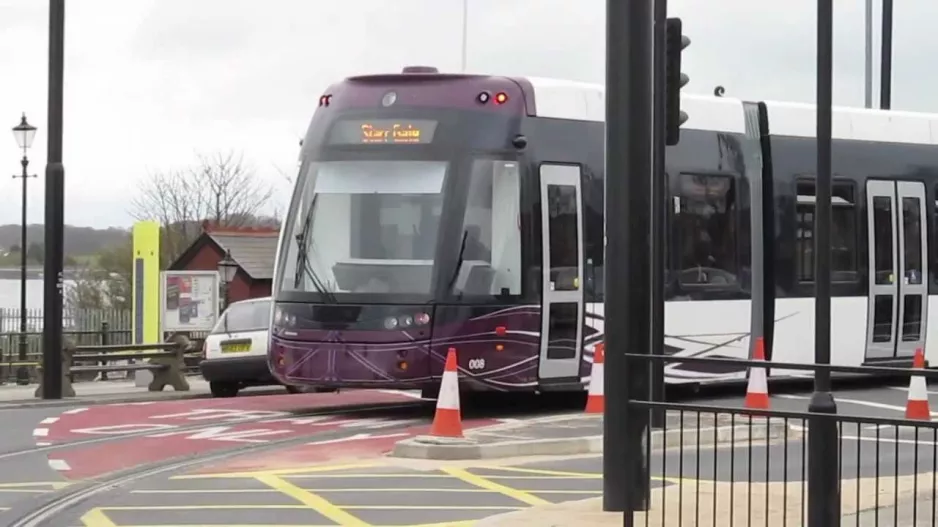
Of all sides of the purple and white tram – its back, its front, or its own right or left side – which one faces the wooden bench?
front

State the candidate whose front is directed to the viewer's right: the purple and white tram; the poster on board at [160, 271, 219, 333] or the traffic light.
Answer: the traffic light

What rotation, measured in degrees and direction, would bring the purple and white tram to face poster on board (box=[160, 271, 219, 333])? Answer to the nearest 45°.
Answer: approximately 90° to its right

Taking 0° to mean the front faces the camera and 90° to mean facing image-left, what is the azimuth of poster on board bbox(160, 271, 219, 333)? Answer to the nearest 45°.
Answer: approximately 0°

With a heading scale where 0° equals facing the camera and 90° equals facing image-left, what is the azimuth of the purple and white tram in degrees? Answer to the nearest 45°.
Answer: approximately 45°

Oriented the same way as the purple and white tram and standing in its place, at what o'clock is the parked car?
The parked car is roughly at 3 o'clock from the purple and white tram.

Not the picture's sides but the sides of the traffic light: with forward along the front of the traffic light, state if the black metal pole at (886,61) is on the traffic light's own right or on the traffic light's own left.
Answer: on the traffic light's own left

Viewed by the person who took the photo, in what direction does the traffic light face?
facing to the right of the viewer

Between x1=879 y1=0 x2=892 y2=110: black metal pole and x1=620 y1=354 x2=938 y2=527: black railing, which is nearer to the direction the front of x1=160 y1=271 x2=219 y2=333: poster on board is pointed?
the black railing

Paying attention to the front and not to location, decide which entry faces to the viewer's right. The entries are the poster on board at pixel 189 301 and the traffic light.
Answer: the traffic light

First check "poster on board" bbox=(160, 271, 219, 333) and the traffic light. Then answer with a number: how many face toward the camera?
1
